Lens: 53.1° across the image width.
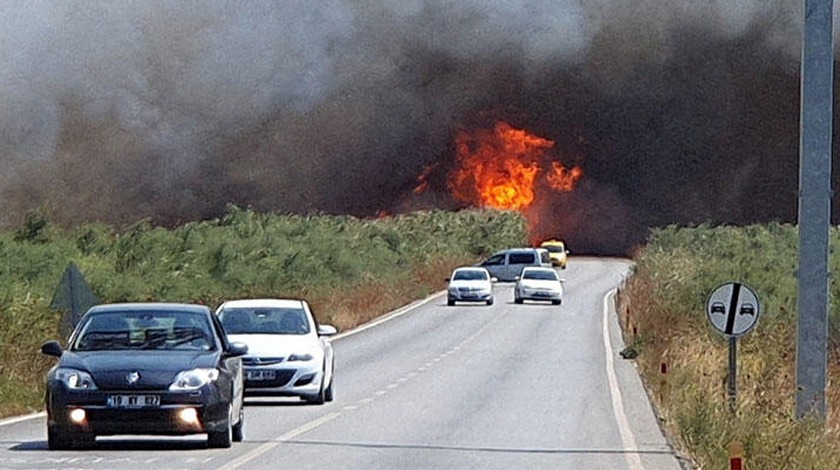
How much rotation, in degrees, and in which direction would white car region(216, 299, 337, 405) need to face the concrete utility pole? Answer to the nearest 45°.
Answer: approximately 45° to its left

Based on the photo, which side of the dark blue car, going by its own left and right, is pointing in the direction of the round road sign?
left

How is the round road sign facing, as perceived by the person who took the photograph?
facing the viewer

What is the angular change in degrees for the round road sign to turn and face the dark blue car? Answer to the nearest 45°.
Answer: approximately 45° to its right

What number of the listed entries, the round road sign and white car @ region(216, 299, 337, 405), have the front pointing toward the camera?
2

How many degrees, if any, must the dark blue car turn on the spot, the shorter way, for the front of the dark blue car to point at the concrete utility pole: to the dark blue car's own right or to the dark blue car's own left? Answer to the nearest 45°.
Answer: approximately 90° to the dark blue car's own left

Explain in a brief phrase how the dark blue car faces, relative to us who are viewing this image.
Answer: facing the viewer

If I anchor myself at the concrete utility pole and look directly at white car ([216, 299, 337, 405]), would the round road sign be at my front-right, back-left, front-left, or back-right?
front-right
